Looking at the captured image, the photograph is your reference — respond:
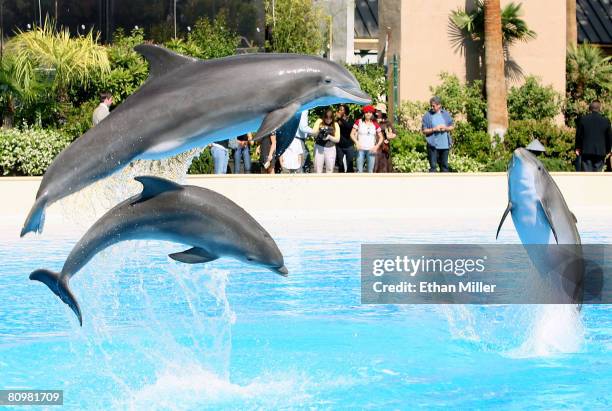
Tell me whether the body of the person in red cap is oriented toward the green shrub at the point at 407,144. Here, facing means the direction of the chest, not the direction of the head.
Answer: no

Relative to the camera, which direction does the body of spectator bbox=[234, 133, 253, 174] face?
toward the camera

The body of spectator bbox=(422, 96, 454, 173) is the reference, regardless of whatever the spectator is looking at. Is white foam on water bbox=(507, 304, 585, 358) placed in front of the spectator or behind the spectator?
in front

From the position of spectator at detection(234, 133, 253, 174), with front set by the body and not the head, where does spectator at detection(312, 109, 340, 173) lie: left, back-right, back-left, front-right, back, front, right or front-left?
left

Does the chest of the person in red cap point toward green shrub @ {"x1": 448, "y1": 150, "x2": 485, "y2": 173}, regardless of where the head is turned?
no

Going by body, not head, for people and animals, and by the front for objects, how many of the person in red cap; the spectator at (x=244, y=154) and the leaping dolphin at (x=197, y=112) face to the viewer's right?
1

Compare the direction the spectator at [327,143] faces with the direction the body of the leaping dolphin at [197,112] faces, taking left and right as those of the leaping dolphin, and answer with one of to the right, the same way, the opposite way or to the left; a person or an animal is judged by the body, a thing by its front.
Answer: to the right

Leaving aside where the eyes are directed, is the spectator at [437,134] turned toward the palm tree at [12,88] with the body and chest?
no

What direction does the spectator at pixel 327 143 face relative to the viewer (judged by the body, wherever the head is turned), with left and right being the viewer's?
facing the viewer

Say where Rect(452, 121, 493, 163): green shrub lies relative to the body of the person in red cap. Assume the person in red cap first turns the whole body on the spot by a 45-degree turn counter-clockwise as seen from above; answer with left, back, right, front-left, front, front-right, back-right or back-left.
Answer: left

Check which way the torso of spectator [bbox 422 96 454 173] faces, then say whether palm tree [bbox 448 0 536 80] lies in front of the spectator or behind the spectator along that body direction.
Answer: behind

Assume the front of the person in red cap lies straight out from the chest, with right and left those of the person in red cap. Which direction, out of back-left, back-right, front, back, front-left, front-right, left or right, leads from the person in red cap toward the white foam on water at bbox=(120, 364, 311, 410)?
front

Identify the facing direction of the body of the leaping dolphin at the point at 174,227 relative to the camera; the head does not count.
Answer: to the viewer's right

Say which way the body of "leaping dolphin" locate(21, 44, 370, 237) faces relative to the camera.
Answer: to the viewer's right

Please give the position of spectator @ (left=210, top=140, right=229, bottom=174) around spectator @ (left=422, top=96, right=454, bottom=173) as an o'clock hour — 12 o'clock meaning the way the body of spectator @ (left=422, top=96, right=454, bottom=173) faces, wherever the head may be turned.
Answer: spectator @ (left=210, top=140, right=229, bottom=174) is roughly at 2 o'clock from spectator @ (left=422, top=96, right=454, bottom=173).

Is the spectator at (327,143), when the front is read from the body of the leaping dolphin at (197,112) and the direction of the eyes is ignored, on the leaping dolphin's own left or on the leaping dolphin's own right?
on the leaping dolphin's own left

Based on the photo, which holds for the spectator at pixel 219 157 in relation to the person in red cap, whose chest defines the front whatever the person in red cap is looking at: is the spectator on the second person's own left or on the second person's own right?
on the second person's own right
